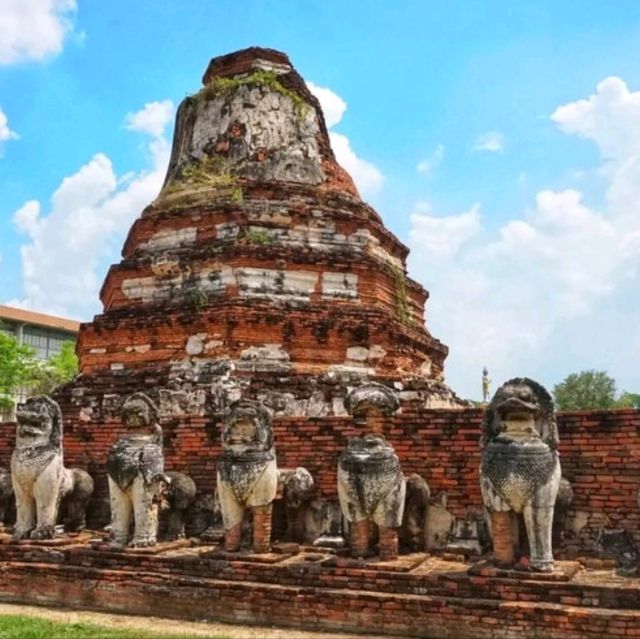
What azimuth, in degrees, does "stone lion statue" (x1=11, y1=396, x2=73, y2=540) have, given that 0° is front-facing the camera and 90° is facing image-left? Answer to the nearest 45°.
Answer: approximately 45°

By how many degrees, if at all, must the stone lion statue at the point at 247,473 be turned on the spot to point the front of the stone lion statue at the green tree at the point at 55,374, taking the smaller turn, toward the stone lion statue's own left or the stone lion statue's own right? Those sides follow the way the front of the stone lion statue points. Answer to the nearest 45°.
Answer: approximately 180°

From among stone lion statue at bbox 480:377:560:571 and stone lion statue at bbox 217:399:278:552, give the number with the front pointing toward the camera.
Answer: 2

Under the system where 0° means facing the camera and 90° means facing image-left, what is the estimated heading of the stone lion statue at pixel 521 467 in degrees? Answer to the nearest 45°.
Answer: approximately 0°

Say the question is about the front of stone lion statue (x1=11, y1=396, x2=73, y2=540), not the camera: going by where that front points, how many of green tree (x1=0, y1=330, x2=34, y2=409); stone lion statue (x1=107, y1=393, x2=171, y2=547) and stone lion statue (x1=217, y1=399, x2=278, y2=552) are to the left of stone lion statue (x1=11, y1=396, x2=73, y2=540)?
2

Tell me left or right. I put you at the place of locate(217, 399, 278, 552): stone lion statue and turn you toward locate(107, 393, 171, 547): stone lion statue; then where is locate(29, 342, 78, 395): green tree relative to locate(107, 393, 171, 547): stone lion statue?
right

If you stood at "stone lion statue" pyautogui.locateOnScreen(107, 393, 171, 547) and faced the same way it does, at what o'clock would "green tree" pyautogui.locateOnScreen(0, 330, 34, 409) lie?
The green tree is roughly at 4 o'clock from the stone lion statue.

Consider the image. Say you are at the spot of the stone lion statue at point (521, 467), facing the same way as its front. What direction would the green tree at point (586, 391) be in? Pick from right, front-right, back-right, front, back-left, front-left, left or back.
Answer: back

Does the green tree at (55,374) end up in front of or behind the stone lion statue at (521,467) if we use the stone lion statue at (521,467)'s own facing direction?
behind
